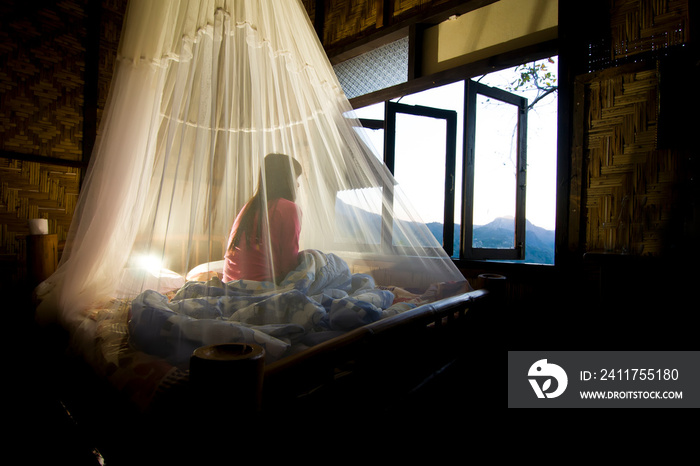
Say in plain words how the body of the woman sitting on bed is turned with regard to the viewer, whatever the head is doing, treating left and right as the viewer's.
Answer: facing away from the viewer and to the right of the viewer

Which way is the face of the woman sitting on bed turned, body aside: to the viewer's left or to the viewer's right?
to the viewer's right
